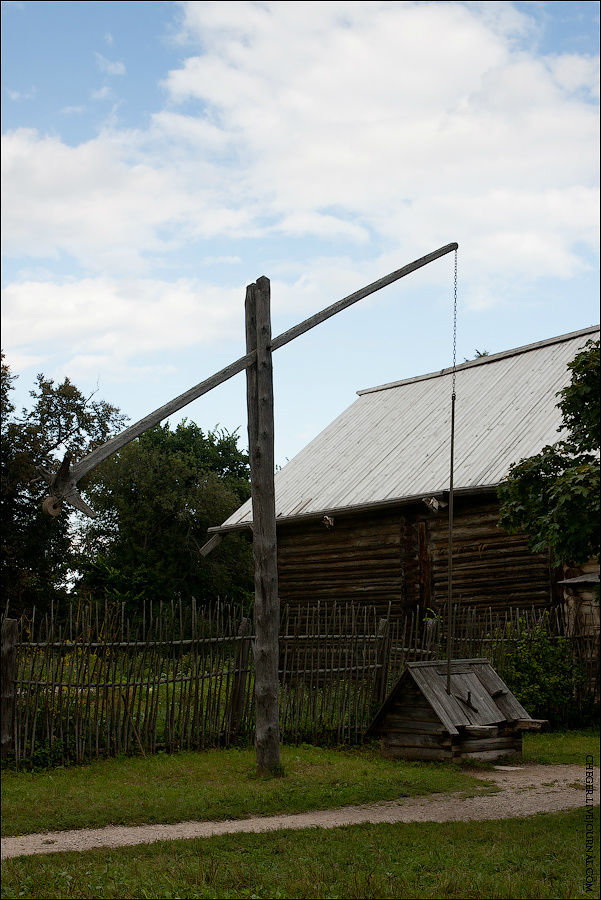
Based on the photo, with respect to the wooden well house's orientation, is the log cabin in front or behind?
behind

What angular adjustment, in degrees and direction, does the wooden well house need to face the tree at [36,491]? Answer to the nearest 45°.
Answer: approximately 180°

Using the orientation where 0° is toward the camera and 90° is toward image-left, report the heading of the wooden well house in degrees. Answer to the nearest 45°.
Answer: approximately 315°
